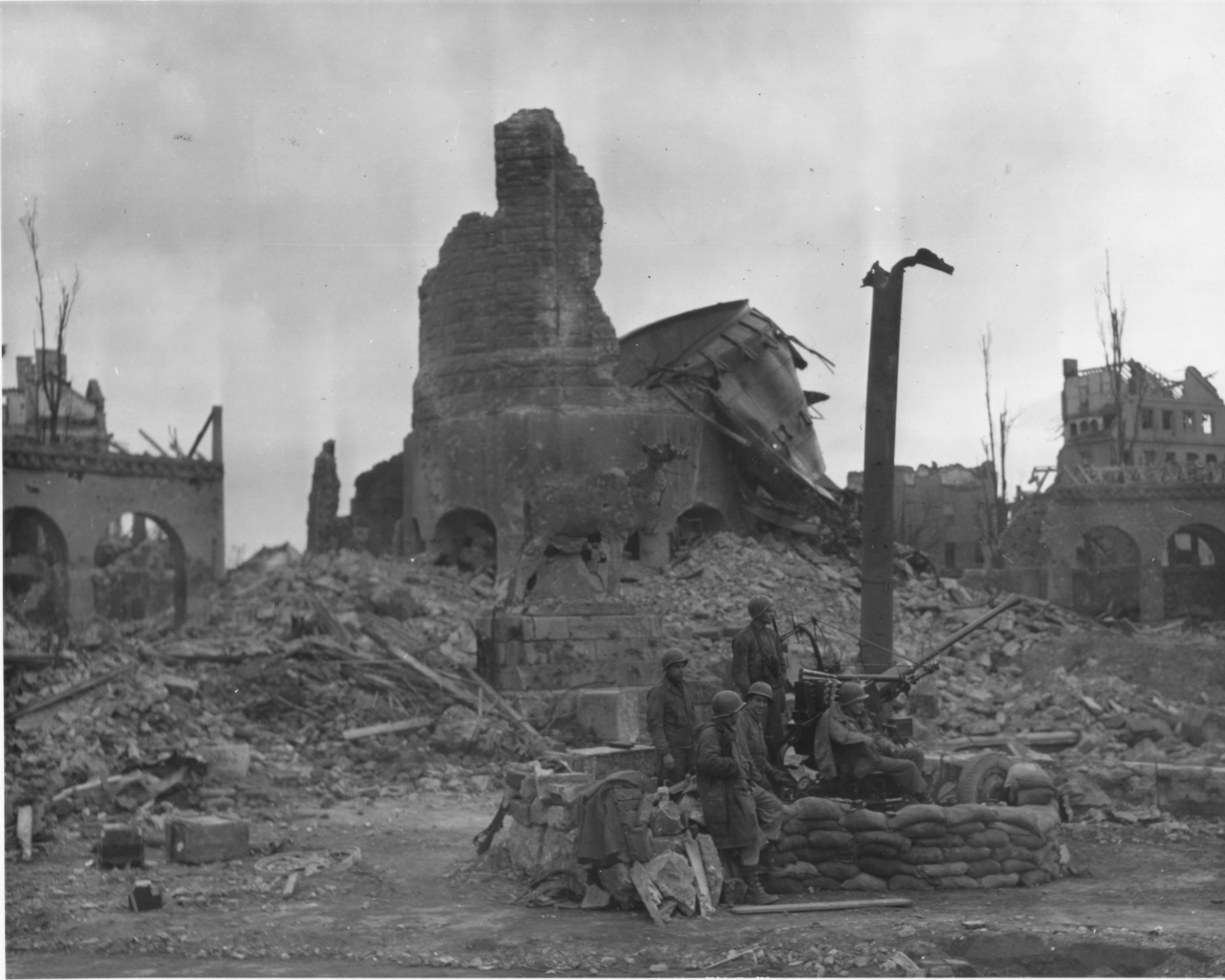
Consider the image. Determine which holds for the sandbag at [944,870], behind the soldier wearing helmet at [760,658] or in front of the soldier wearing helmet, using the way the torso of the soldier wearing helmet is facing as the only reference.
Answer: in front

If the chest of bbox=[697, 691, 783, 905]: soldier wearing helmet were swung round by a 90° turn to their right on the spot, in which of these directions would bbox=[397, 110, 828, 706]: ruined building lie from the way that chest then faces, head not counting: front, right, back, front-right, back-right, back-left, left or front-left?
back

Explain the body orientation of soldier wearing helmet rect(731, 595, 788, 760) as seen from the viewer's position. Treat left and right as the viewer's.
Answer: facing the viewer and to the right of the viewer

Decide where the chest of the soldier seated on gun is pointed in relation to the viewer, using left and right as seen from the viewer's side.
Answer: facing to the right of the viewer

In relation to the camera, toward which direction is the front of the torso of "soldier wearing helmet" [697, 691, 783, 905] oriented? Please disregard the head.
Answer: to the viewer's right

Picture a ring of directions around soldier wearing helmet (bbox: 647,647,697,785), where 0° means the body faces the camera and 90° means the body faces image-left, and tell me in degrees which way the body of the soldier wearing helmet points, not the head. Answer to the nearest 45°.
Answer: approximately 315°

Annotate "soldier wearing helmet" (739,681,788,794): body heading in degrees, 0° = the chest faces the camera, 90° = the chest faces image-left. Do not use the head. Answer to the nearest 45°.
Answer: approximately 315°

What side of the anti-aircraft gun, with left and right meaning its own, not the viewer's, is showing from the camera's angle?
right

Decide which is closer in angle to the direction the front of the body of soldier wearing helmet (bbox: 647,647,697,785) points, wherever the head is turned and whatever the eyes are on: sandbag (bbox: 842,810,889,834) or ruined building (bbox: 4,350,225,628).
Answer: the sandbag

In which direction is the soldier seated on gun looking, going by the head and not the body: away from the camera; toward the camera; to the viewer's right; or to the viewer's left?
to the viewer's right

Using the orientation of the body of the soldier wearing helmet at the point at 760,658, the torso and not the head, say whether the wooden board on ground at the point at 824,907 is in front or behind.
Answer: in front

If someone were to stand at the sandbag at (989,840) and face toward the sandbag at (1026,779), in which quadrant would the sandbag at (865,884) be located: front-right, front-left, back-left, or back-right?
back-left

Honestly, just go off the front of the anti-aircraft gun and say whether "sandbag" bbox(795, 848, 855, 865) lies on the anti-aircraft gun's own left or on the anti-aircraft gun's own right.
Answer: on the anti-aircraft gun's own right
